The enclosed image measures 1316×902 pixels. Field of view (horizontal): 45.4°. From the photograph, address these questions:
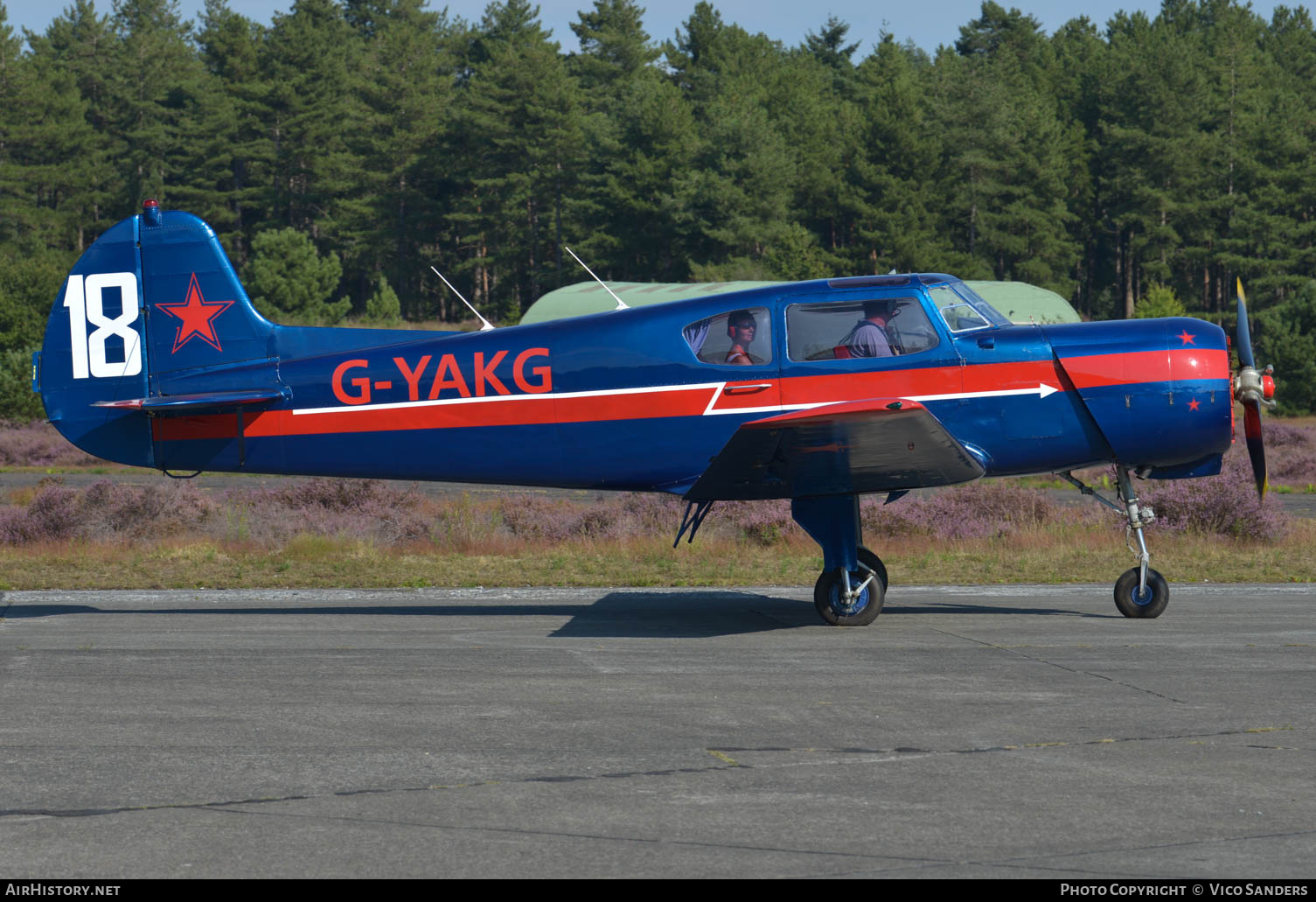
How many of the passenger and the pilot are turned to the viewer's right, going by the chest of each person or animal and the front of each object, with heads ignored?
2

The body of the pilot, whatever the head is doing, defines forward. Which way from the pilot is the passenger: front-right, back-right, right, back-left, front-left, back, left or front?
back

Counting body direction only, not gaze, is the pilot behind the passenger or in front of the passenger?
in front

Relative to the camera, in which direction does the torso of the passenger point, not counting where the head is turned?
to the viewer's right

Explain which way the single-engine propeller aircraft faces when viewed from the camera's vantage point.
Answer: facing to the right of the viewer

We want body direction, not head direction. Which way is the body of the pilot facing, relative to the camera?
to the viewer's right
